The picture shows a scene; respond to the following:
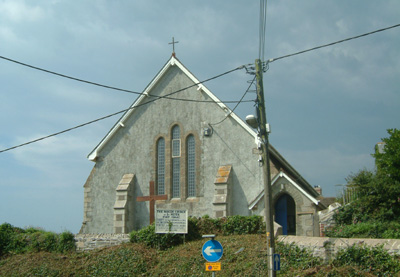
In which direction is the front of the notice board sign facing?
toward the camera

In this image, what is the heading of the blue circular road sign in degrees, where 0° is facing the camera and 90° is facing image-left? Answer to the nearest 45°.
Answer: approximately 0°

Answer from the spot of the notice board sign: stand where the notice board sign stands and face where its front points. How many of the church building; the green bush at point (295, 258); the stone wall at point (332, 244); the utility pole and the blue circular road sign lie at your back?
1

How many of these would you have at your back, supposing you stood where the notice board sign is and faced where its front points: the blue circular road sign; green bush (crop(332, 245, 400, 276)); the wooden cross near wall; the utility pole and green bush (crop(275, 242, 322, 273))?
1

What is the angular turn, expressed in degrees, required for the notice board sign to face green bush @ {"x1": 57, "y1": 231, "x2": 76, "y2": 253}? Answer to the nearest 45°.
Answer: approximately 135° to its right

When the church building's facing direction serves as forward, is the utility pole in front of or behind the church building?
in front

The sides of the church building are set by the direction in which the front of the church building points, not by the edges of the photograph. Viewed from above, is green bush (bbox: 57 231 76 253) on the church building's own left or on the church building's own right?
on the church building's own right

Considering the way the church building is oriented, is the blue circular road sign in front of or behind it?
in front

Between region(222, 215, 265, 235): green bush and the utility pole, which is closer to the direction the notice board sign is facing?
the utility pole

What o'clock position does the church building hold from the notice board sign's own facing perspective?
The church building is roughly at 6 o'clock from the notice board sign.

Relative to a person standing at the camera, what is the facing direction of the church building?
facing the viewer

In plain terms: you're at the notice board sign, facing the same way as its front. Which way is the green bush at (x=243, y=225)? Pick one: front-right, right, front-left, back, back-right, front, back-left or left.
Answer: left

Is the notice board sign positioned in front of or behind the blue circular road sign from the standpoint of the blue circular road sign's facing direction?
behind

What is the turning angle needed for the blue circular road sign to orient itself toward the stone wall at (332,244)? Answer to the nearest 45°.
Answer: approximately 135° to its left
